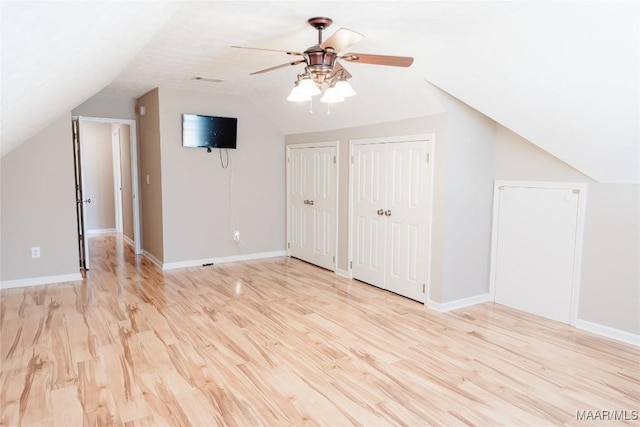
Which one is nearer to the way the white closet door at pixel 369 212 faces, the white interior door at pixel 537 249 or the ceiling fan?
the ceiling fan

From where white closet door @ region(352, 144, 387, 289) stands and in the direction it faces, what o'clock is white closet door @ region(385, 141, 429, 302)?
white closet door @ region(385, 141, 429, 302) is roughly at 9 o'clock from white closet door @ region(352, 144, 387, 289).

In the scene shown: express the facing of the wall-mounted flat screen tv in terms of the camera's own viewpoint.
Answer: facing the viewer

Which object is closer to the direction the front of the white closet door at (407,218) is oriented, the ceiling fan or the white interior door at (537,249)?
the ceiling fan

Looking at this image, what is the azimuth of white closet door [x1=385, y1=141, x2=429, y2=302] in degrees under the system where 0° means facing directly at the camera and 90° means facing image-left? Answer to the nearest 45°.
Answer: approximately 45°

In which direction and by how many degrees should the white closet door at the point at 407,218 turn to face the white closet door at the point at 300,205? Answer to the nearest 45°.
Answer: approximately 90° to its right

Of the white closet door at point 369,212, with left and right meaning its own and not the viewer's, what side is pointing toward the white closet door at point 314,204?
right

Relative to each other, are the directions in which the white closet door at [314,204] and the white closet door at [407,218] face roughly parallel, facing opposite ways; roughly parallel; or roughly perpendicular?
roughly parallel

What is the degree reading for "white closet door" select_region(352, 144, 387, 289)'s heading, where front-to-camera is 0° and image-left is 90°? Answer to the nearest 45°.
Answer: approximately 45°

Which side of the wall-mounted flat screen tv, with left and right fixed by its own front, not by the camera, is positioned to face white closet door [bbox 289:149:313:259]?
left

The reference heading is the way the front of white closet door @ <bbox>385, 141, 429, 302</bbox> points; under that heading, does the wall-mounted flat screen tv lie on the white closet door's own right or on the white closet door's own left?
on the white closet door's own right

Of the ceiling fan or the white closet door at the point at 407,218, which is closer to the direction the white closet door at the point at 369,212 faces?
the ceiling fan

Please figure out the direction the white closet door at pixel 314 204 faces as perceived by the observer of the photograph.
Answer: facing the viewer and to the left of the viewer

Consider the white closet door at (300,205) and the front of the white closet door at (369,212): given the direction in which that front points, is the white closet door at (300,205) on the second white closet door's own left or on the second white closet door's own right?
on the second white closet door's own right
